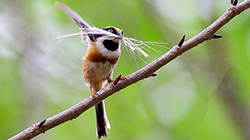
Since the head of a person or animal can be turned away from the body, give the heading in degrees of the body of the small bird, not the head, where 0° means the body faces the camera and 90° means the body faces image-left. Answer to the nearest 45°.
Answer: approximately 315°
